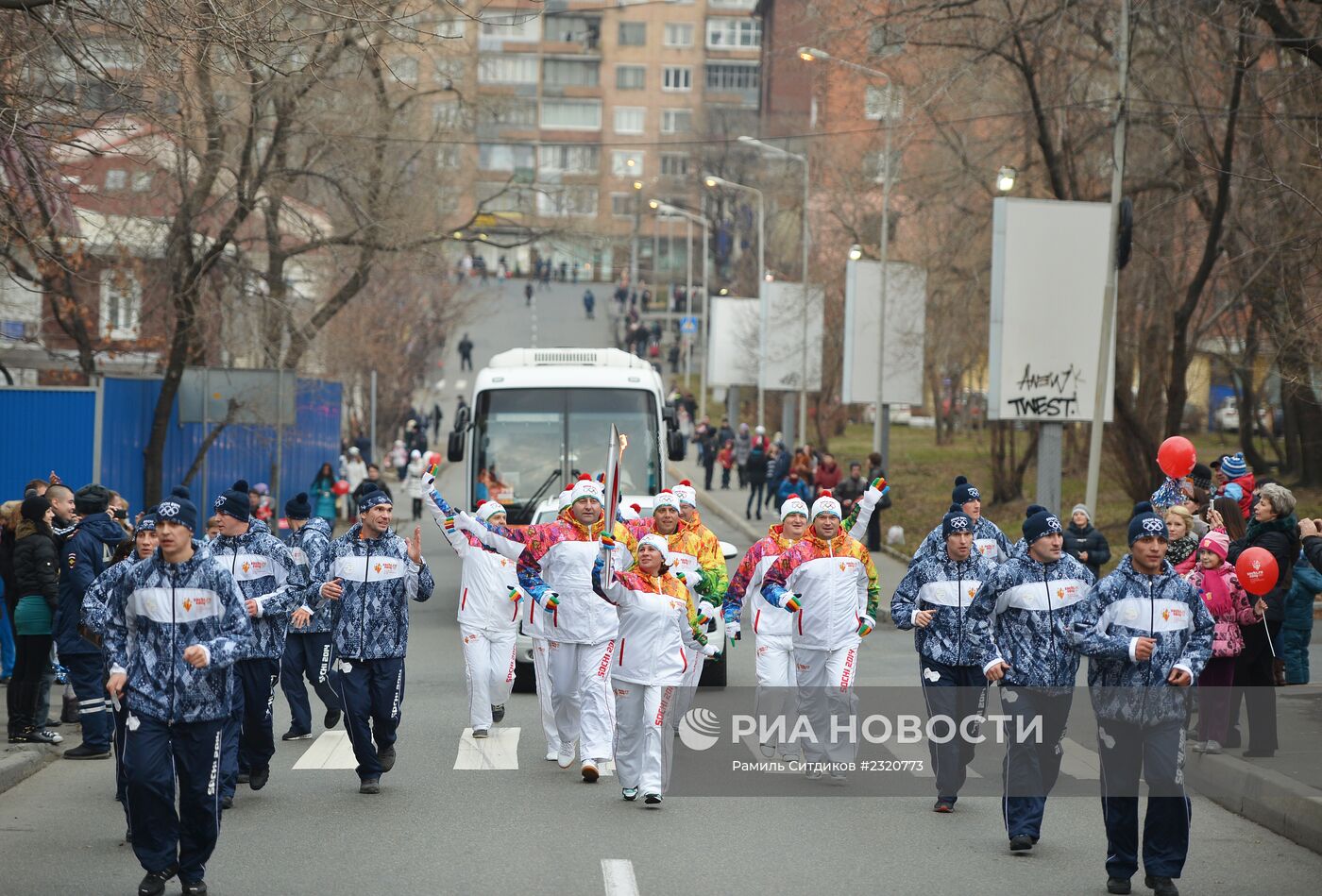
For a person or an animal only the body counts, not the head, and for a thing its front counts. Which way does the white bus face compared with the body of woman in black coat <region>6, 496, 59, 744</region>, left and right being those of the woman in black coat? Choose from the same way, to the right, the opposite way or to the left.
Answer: to the right

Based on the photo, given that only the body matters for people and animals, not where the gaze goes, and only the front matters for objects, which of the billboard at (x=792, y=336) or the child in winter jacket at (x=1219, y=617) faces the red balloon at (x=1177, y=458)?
the billboard

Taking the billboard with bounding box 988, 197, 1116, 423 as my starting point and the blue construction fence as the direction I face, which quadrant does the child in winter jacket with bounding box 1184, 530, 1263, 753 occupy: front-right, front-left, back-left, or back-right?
back-left

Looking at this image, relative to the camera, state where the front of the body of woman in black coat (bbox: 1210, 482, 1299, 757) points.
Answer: to the viewer's left

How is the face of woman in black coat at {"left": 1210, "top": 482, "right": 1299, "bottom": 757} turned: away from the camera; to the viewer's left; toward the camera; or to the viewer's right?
to the viewer's left

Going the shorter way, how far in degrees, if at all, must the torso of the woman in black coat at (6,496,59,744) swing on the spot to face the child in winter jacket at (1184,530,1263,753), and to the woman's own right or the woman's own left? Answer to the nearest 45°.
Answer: approximately 45° to the woman's own right

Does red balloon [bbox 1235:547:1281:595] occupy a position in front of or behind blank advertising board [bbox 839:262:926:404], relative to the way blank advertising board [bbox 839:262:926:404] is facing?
in front

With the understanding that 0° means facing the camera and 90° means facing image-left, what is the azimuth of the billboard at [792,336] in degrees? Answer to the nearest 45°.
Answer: approximately 0°

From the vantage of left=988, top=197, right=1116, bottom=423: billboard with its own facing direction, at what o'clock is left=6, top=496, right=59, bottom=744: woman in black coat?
The woman in black coat is roughly at 1 o'clock from the billboard.

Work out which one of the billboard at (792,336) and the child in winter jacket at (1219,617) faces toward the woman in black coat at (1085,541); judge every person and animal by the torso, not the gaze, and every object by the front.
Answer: the billboard

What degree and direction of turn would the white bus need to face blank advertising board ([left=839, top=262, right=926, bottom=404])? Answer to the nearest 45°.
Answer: approximately 135° to its left

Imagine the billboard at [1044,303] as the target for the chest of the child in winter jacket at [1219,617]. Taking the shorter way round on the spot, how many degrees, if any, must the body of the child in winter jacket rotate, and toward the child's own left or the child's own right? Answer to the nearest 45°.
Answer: approximately 135° to the child's own right

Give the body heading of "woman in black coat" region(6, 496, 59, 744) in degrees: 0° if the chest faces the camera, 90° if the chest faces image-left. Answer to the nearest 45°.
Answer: approximately 270°
